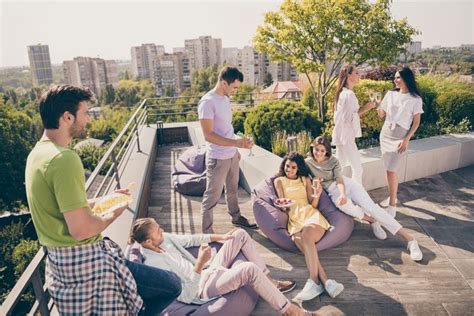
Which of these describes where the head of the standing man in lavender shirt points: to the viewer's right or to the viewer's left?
to the viewer's right

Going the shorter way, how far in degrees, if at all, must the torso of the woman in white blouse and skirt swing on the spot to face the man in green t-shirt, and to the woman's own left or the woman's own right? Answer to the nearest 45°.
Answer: approximately 45° to the woman's own left

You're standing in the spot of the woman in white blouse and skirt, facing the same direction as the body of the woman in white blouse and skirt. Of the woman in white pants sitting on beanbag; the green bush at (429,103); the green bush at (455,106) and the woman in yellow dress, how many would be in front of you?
2

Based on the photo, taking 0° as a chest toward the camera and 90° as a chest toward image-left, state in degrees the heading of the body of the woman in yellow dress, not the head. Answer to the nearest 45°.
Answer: approximately 0°

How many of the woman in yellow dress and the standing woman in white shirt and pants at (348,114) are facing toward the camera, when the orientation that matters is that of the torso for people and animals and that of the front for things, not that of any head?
1

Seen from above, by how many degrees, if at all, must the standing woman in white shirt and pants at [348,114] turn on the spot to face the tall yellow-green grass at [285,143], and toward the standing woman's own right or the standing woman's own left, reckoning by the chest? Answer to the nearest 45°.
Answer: approximately 135° to the standing woman's own left

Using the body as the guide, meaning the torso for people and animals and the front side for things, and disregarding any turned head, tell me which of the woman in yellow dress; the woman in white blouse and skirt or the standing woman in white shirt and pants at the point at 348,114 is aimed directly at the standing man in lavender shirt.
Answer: the woman in white blouse and skirt

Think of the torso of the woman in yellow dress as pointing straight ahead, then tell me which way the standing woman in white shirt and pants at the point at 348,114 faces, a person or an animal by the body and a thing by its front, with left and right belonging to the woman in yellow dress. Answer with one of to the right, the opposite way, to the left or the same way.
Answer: to the left

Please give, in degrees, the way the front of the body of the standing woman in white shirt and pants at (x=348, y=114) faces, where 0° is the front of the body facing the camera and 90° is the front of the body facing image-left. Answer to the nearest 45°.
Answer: approximately 270°

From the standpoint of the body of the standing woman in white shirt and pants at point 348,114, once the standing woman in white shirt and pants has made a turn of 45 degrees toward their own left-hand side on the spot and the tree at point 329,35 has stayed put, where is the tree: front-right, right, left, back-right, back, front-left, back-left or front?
front-left

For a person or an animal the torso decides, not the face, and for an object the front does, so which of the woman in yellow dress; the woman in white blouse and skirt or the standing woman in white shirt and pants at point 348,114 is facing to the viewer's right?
the standing woman in white shirt and pants

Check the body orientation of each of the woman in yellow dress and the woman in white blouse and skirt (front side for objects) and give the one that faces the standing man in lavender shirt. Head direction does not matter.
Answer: the woman in white blouse and skirt

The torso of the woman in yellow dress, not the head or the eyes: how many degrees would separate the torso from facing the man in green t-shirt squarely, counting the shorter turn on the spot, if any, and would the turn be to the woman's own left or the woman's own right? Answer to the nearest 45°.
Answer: approximately 45° to the woman's own right
